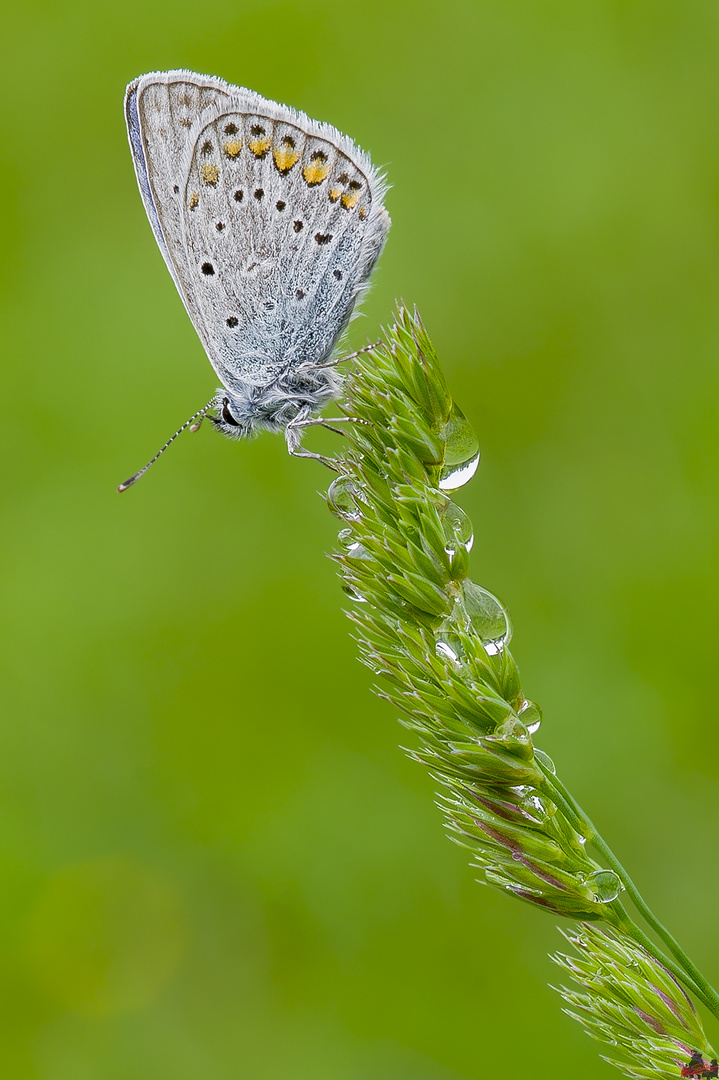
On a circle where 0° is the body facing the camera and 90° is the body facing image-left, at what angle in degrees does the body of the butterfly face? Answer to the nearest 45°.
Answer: approximately 90°

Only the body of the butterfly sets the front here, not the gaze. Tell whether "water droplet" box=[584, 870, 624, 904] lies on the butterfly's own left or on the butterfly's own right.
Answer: on the butterfly's own left

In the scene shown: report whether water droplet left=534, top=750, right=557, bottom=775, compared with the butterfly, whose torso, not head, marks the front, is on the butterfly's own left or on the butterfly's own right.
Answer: on the butterfly's own left
